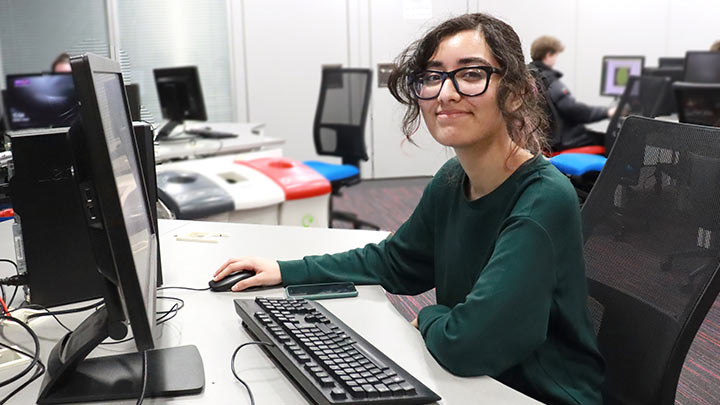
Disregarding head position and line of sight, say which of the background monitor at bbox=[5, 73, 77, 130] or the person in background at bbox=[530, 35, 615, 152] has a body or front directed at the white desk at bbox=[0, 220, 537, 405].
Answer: the background monitor

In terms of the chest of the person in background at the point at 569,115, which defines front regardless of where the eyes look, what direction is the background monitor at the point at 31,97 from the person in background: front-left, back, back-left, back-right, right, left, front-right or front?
back-right

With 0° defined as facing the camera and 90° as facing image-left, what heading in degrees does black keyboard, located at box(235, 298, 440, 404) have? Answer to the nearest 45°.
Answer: approximately 270°

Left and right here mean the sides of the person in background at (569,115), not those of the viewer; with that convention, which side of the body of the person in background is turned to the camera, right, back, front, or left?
right

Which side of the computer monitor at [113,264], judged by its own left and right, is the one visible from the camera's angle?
right

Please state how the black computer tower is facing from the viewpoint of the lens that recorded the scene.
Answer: facing to the right of the viewer

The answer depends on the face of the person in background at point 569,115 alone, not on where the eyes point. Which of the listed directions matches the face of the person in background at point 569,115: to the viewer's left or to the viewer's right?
to the viewer's right
